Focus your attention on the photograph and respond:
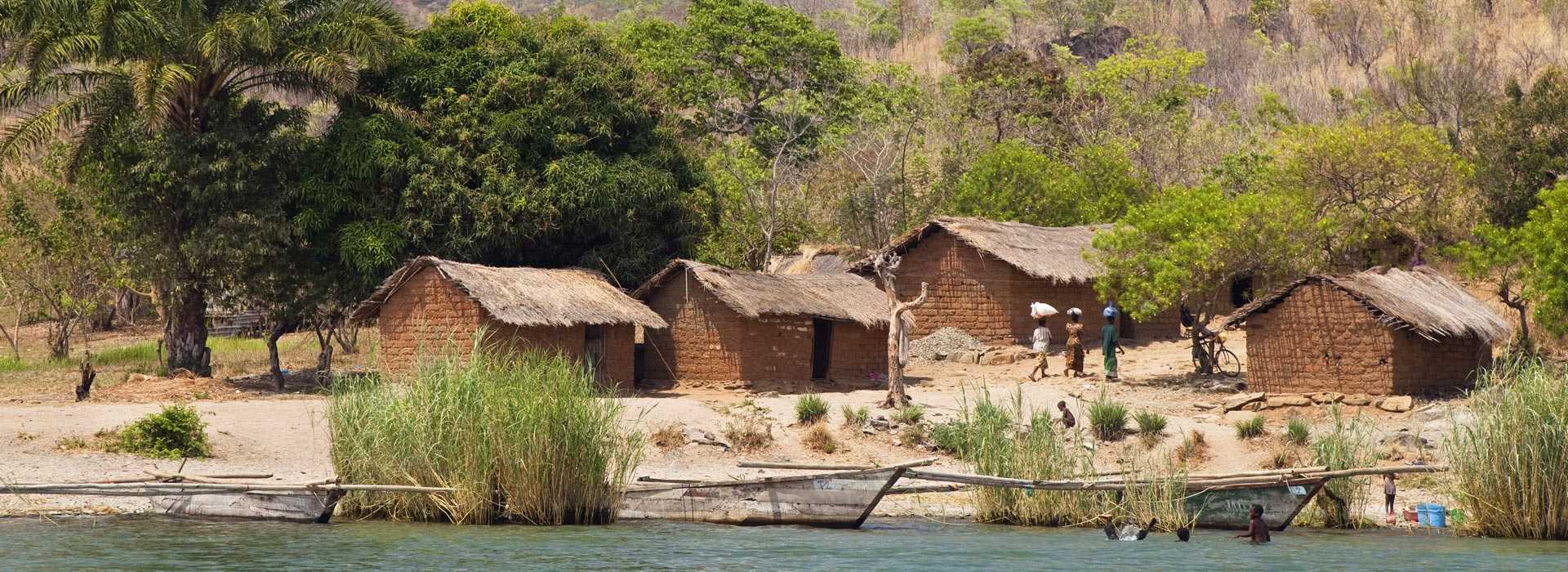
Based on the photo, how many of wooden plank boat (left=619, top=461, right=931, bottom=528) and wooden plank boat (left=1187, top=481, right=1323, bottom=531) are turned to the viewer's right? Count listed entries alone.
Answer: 2

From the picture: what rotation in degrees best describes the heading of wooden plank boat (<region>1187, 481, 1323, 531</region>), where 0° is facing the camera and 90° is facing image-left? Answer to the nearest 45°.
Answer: approximately 270°

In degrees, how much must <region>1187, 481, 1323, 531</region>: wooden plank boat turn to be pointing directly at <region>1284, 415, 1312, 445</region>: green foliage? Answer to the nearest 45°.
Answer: approximately 90° to its left

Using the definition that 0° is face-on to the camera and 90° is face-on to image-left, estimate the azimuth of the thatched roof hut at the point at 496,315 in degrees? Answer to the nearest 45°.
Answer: approximately 315°

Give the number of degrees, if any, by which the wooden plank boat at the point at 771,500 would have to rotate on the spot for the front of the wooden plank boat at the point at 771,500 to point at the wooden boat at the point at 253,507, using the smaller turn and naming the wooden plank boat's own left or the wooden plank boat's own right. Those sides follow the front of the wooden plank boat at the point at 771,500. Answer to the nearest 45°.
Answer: approximately 180°

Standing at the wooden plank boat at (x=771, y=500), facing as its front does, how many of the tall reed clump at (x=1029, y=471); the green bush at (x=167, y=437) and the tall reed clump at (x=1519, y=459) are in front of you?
2

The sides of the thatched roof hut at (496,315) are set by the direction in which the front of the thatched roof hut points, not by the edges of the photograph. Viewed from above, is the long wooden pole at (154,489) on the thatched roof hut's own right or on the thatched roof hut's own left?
on the thatched roof hut's own right

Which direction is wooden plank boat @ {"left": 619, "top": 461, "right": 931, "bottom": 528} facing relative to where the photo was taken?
to the viewer's right

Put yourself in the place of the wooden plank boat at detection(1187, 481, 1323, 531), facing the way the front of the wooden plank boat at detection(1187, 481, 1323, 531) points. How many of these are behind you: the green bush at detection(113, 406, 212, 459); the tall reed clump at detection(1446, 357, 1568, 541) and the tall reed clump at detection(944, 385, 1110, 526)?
2

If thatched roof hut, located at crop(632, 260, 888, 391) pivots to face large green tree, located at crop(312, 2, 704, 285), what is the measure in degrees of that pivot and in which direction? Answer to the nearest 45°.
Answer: approximately 135° to its right
